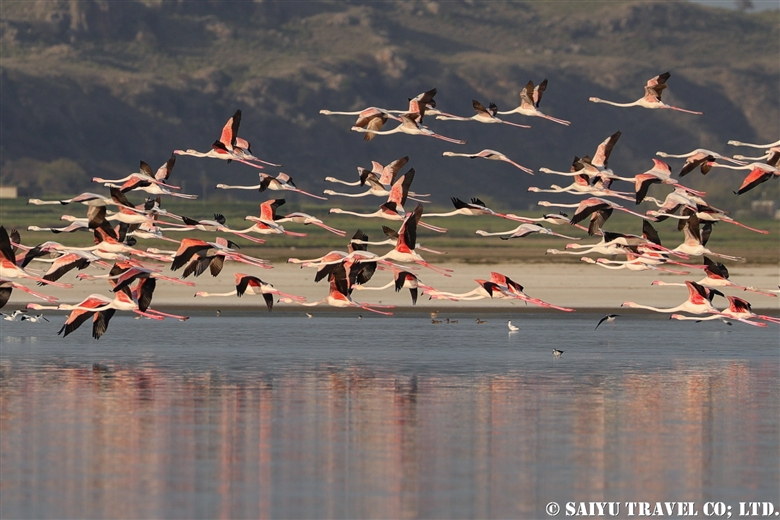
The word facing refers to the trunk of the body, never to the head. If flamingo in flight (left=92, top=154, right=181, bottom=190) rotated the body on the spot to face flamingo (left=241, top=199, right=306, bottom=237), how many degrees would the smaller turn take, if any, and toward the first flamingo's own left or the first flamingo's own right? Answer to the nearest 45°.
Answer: approximately 180°

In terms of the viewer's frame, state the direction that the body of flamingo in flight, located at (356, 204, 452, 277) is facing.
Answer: to the viewer's left

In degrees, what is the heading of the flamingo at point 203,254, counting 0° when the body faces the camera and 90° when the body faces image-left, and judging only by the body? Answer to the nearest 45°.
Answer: approximately 90°

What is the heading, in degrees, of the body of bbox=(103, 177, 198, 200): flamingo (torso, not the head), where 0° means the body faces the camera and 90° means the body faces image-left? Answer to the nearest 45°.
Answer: approximately 90°

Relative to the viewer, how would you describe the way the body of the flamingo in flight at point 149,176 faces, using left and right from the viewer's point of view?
facing to the left of the viewer

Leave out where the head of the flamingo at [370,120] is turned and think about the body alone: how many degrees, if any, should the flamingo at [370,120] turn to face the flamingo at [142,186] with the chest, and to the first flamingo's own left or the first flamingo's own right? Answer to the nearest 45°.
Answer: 0° — it already faces it

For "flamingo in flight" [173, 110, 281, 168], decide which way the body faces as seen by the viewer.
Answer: to the viewer's left

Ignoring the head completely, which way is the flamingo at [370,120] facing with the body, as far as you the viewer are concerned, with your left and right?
facing to the left of the viewer

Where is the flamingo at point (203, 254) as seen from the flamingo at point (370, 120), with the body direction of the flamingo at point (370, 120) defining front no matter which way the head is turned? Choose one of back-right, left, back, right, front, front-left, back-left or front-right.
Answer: front-left

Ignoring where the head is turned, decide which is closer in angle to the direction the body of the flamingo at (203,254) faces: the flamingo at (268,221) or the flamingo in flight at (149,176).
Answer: the flamingo in flight

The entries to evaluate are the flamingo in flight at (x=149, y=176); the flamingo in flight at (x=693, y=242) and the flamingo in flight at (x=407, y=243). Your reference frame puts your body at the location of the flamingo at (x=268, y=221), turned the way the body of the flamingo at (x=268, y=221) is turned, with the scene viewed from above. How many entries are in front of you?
1

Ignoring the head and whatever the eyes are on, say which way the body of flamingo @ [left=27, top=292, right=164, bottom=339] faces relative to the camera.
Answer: to the viewer's left

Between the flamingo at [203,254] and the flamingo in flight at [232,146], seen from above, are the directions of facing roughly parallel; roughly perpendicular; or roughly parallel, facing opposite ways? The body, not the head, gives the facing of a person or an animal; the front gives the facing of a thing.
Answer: roughly parallel

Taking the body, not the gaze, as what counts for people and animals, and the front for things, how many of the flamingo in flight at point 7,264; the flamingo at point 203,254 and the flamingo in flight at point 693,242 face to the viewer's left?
3

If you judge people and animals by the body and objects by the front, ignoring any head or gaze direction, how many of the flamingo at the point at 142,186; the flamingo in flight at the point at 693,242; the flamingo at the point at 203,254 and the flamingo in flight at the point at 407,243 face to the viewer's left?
4

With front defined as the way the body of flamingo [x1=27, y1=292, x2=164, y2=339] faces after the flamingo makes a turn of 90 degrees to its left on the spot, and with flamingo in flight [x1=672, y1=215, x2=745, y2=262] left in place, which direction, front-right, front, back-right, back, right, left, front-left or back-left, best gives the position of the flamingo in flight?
left

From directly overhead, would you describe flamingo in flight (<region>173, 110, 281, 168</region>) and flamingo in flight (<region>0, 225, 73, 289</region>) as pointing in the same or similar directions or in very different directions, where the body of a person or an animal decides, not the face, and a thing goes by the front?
same or similar directions

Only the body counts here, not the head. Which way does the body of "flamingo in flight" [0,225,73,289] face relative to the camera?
to the viewer's left
